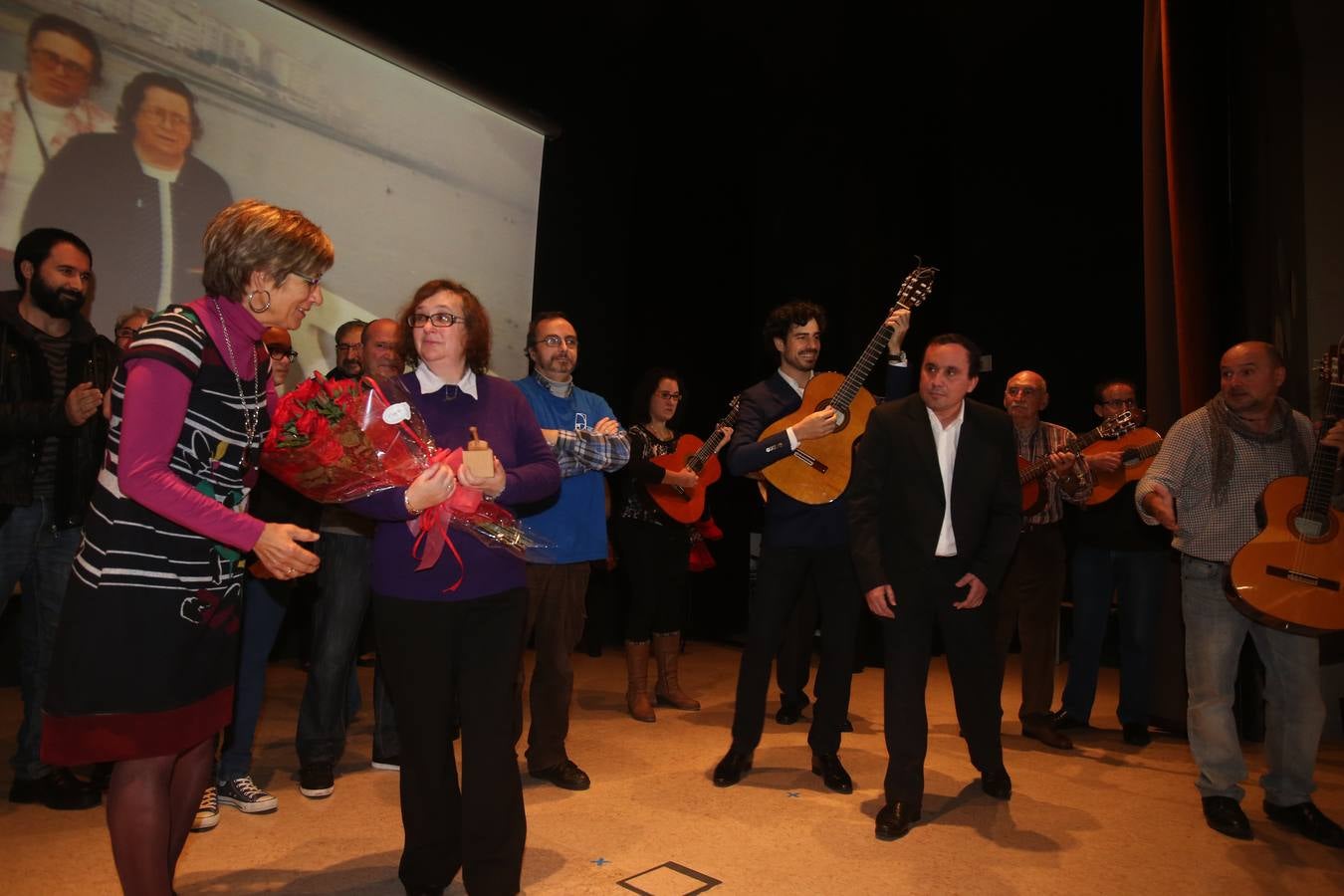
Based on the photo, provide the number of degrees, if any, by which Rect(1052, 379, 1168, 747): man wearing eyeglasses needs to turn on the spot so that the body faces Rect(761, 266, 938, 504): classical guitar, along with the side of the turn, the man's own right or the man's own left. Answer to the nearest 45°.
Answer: approximately 45° to the man's own right

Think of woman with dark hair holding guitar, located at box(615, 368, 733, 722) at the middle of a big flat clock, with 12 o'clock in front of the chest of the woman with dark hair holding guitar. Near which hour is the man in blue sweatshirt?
The man in blue sweatshirt is roughly at 2 o'clock from the woman with dark hair holding guitar.

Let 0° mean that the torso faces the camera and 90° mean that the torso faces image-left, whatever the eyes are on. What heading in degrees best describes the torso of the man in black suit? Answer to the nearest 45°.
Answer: approximately 0°

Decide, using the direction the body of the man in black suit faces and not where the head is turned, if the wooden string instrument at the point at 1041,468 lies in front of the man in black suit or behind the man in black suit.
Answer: behind

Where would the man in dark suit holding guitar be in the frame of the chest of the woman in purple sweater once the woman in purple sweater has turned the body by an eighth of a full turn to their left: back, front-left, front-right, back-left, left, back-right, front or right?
left

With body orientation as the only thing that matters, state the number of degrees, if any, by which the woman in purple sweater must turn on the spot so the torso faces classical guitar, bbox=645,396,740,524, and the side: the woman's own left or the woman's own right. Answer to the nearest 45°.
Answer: approximately 135° to the woman's own left

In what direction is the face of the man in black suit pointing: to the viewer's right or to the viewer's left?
to the viewer's left

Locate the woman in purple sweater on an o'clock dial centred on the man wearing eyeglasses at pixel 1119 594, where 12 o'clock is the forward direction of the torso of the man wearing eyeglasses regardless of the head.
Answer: The woman in purple sweater is roughly at 1 o'clock from the man wearing eyeglasses.

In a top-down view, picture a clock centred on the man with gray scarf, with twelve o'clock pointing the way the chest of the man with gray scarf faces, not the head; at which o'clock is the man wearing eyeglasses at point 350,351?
The man wearing eyeglasses is roughly at 2 o'clock from the man with gray scarf.
